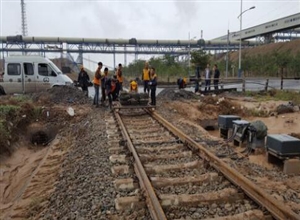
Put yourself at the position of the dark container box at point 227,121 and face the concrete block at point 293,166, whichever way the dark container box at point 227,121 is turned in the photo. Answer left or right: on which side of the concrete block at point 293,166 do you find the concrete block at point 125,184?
right

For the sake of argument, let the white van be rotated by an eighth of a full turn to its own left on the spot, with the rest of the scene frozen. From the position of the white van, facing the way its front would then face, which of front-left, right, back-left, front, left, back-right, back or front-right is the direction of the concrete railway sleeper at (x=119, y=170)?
back-right

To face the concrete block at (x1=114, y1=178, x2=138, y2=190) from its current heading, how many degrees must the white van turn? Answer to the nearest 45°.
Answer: approximately 90° to its right

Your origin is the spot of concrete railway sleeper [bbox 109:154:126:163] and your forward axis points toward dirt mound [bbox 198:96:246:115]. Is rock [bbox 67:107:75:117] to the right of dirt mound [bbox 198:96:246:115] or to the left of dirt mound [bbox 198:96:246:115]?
left

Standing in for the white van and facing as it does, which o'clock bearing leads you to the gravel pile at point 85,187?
The gravel pile is roughly at 3 o'clock from the white van.

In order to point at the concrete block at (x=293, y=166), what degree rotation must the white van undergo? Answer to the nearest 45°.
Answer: approximately 90° to its right

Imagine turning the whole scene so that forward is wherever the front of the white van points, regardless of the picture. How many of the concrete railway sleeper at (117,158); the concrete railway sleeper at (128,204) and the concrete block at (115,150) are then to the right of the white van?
3

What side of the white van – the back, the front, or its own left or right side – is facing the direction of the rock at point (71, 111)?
right

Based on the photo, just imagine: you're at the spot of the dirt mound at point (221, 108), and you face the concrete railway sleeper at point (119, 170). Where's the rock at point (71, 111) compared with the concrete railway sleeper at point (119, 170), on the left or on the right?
right

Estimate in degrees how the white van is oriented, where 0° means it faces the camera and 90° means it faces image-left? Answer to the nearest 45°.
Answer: approximately 270°

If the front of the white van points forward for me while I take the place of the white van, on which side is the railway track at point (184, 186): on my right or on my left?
on my right

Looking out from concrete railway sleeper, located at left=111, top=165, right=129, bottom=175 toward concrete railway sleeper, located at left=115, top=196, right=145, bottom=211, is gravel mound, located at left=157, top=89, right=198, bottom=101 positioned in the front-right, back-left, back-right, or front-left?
back-left

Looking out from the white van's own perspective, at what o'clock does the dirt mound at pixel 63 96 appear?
The dirt mound is roughly at 2 o'clock from the white van.
